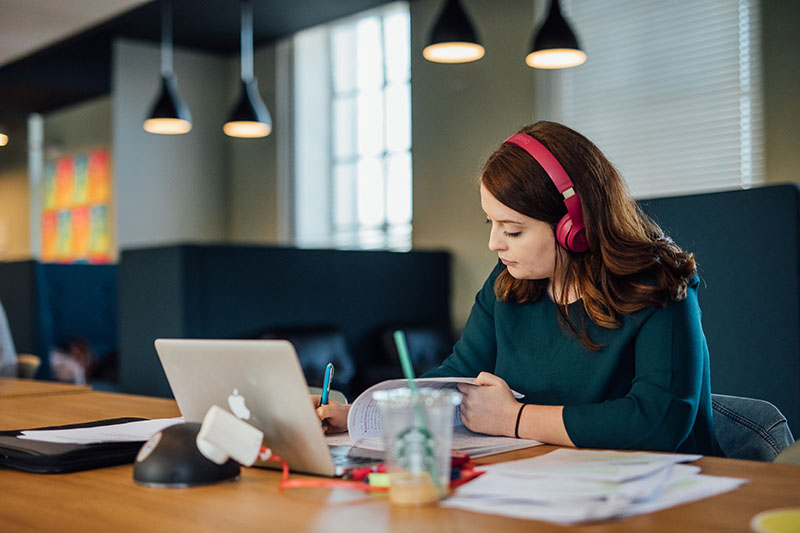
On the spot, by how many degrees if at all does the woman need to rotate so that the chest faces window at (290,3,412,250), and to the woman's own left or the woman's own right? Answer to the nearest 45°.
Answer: approximately 135° to the woman's own right

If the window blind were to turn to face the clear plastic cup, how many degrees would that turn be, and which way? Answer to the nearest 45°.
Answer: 0° — it already faces it

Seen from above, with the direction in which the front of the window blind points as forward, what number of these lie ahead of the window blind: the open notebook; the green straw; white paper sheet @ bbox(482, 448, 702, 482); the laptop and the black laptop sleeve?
5

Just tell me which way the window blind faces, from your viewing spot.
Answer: facing the viewer

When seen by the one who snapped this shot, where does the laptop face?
facing away from the viewer and to the right of the viewer

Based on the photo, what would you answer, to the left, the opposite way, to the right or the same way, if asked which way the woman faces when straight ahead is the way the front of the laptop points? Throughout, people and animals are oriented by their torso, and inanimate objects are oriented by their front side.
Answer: the opposite way

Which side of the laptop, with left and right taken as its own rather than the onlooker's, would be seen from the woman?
front

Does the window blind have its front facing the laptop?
yes

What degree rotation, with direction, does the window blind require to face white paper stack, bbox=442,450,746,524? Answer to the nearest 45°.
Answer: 0° — it already faces it

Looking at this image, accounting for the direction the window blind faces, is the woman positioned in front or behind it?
in front

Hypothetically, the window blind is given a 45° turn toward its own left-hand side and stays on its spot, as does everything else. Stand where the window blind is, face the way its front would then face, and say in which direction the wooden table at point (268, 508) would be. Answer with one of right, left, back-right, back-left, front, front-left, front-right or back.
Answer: front-right

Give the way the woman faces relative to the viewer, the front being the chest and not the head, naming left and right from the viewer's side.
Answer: facing the viewer and to the left of the viewer

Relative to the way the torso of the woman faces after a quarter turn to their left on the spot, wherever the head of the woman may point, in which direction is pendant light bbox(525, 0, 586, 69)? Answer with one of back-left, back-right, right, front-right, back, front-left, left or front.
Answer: back-left

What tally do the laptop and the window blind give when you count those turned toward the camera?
1

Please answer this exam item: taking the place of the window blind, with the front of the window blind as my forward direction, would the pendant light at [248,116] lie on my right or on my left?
on my right
